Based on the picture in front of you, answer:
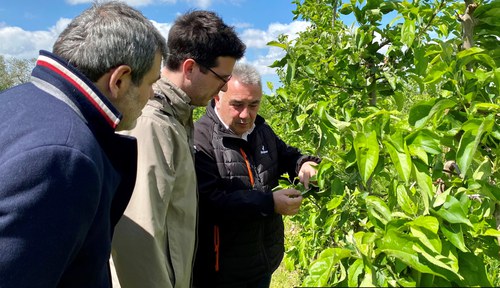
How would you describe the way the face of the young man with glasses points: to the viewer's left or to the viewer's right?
to the viewer's right

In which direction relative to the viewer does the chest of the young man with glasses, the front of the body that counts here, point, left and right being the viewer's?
facing to the right of the viewer

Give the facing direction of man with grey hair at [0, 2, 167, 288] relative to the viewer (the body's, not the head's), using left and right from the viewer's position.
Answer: facing away from the viewer and to the right of the viewer

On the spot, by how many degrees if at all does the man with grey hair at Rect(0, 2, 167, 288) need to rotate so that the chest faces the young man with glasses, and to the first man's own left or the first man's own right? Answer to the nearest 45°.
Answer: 0° — they already face them
